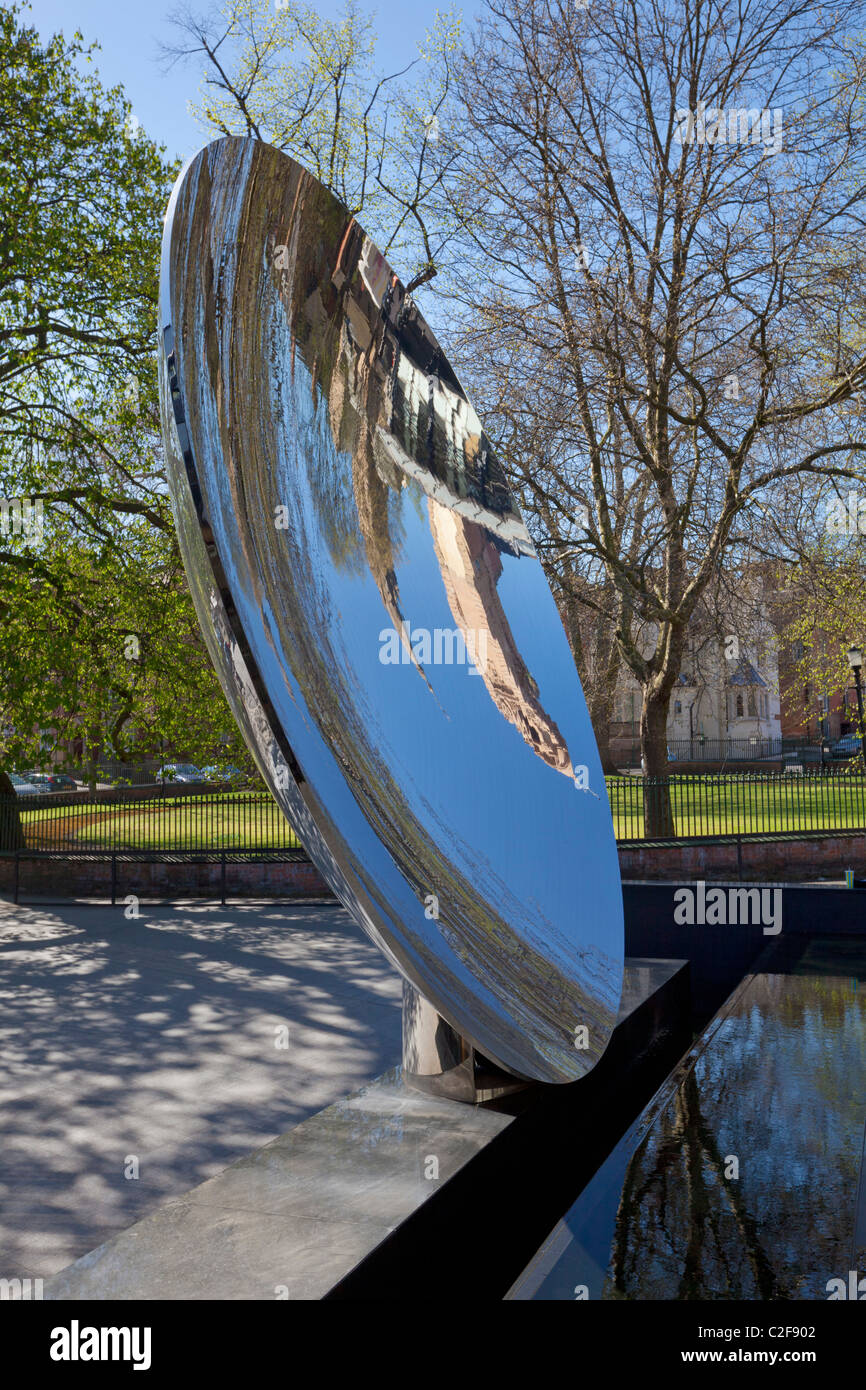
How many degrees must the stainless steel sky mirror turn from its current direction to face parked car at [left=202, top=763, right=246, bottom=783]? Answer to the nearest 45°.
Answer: approximately 135° to its left

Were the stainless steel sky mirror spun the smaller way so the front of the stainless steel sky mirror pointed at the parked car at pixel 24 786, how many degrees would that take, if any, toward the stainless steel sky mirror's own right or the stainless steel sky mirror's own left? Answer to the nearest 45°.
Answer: approximately 135° to the stainless steel sky mirror's own left

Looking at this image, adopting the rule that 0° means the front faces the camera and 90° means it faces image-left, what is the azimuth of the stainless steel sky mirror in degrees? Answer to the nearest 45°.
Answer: approximately 315°

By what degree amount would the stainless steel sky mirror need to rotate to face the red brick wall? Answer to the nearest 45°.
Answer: approximately 135° to its left

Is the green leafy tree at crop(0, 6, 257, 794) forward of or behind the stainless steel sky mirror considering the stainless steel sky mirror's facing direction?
behind
